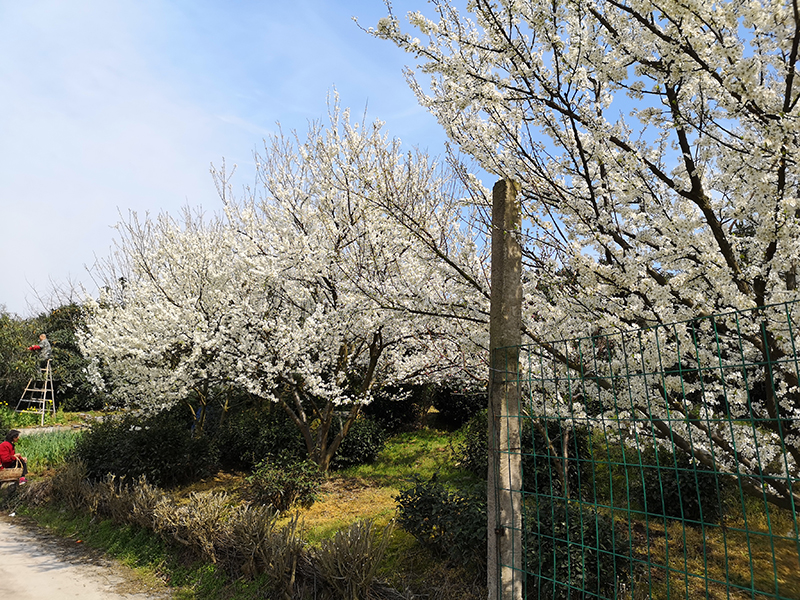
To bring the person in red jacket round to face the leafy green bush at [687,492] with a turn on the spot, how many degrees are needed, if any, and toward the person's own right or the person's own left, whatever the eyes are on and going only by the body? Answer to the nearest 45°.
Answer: approximately 45° to the person's own right

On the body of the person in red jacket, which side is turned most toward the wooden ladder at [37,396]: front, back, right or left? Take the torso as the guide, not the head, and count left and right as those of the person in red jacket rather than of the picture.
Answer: left

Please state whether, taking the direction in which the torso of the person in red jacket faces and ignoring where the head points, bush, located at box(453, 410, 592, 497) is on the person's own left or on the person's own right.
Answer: on the person's own right

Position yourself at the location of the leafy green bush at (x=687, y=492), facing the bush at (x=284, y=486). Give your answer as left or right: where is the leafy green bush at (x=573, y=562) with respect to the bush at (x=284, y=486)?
left

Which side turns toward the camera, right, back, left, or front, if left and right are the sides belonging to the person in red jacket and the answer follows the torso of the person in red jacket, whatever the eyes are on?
right

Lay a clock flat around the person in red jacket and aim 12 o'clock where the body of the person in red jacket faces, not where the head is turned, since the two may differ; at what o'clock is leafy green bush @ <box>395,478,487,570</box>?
The leafy green bush is roughly at 2 o'clock from the person in red jacket.
